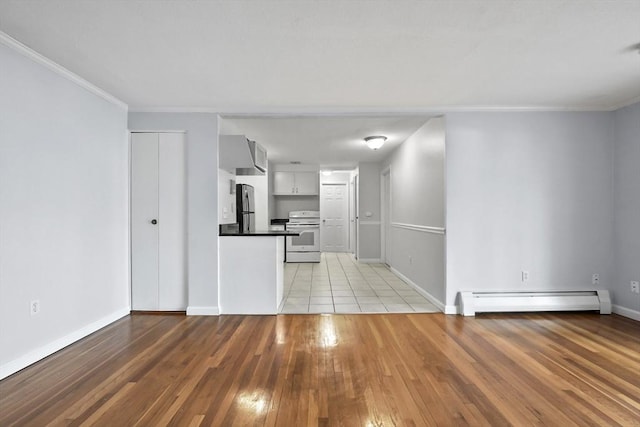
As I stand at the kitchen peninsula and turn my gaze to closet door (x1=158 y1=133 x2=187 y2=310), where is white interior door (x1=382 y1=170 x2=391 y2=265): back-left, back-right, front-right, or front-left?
back-right

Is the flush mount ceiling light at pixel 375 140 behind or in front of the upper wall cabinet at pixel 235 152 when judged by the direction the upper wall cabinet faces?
in front

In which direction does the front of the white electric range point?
toward the camera

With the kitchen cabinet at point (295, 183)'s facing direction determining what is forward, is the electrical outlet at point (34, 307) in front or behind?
in front

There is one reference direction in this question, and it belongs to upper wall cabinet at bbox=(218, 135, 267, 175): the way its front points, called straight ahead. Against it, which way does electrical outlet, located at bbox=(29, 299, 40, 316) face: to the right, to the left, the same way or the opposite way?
the same way

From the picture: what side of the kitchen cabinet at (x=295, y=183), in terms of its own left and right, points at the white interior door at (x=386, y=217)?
left

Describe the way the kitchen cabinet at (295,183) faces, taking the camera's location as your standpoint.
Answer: facing the viewer

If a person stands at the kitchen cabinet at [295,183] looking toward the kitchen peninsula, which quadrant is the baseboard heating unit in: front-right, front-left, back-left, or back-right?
front-left

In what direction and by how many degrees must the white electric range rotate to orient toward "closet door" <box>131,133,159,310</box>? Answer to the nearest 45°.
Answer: approximately 45° to its right

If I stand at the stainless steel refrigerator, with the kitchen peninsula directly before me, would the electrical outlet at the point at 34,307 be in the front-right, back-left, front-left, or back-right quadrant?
front-right

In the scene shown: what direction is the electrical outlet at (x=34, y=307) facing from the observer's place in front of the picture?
facing the viewer and to the right of the viewer

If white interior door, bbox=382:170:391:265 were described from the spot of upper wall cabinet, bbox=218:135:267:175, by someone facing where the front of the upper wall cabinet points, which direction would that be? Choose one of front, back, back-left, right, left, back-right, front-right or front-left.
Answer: front-left

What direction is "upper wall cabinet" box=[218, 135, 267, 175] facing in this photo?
to the viewer's right
